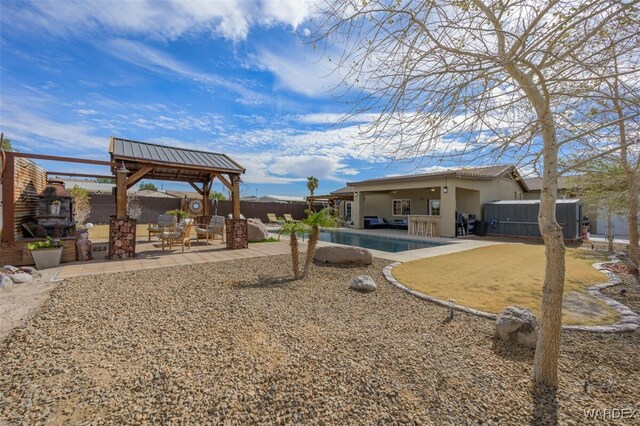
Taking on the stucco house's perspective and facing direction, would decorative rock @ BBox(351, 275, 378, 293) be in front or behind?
in front

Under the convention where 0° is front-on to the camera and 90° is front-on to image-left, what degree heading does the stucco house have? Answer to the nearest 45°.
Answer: approximately 45°

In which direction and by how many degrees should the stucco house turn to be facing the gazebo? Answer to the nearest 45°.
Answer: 0° — it already faces it

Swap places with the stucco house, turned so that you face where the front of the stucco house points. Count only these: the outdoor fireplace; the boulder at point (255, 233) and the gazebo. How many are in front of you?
3

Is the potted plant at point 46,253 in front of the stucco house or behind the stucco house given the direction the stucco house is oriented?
in front

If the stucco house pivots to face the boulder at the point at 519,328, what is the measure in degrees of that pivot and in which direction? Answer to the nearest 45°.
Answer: approximately 45° to its left

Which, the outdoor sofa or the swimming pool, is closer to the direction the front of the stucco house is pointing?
the swimming pool

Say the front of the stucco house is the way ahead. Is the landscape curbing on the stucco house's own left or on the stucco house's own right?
on the stucco house's own left

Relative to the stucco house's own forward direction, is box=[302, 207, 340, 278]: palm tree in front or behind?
in front
